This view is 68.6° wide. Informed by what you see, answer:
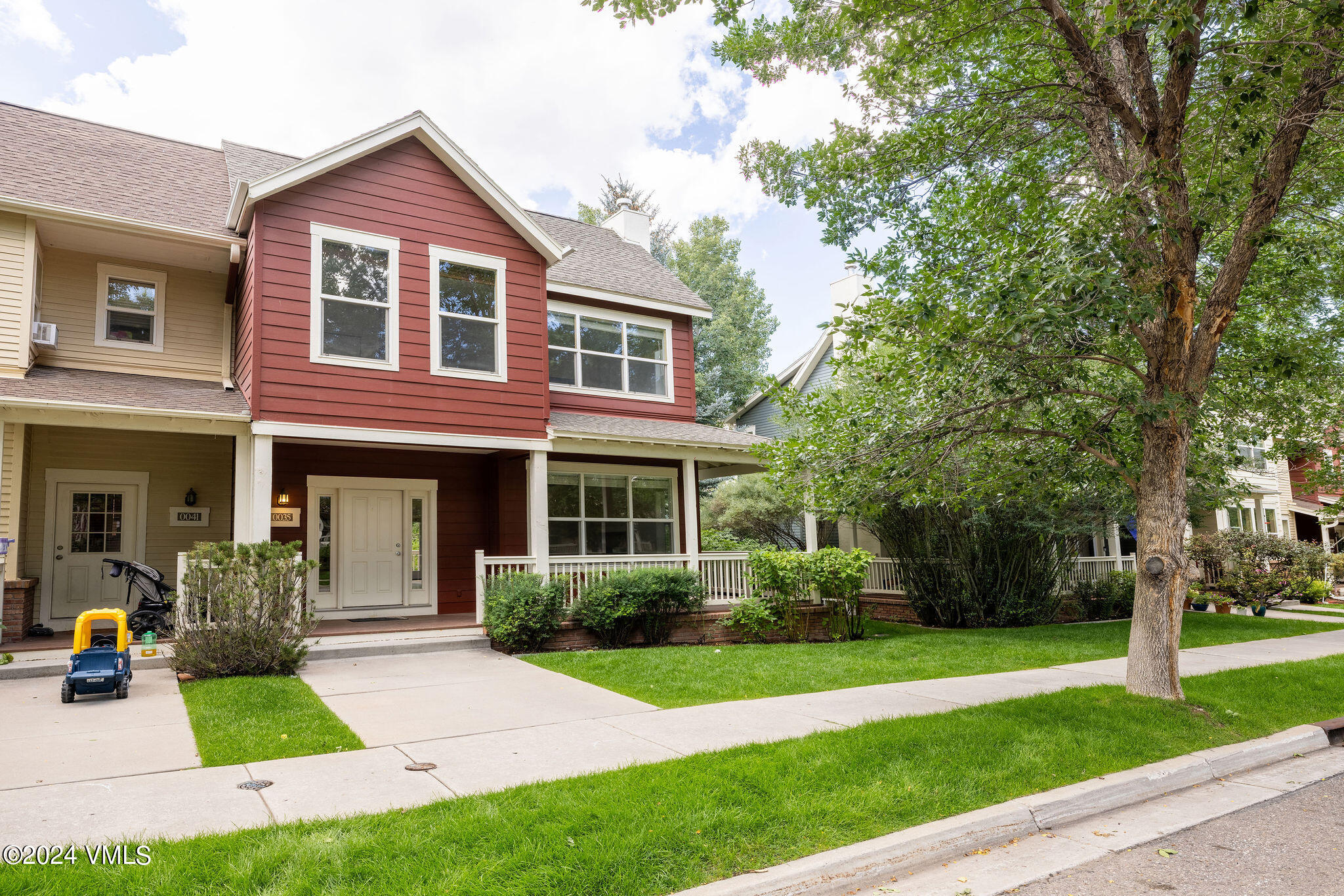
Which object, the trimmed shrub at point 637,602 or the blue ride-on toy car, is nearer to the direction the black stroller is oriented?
the trimmed shrub

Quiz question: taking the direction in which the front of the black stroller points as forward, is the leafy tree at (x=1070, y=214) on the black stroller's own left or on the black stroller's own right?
on the black stroller's own right

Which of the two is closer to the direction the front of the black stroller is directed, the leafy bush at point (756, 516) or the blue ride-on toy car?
the leafy bush

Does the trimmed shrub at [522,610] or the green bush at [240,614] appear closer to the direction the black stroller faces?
the trimmed shrub

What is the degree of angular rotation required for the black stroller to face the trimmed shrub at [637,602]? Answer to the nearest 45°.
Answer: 0° — it already faces it

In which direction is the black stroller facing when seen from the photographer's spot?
facing to the right of the viewer
